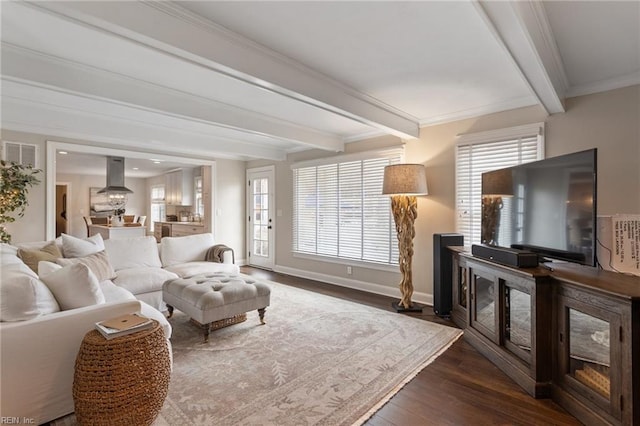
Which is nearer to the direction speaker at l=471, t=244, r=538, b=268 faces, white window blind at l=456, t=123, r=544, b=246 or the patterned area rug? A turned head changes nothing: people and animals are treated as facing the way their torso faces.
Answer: the patterned area rug

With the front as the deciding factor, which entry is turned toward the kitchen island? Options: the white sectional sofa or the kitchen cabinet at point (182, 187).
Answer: the kitchen cabinet

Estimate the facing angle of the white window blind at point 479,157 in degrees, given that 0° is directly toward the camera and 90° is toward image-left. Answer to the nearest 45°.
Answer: approximately 45°

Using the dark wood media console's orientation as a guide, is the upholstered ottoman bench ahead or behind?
ahead

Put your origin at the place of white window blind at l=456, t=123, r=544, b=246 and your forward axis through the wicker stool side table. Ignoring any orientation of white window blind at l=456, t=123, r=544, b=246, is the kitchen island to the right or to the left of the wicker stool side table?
right

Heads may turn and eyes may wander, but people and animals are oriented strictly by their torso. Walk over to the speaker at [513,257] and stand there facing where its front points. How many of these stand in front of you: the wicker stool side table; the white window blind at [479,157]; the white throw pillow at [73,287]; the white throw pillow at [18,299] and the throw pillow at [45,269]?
4

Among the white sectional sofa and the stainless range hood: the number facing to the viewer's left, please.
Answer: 0

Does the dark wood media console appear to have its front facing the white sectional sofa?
yes

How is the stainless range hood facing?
toward the camera

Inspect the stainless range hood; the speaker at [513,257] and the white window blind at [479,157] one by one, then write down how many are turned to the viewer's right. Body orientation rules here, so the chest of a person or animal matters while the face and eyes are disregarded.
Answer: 0

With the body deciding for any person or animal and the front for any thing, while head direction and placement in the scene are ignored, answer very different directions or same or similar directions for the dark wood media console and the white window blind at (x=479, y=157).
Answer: same or similar directions

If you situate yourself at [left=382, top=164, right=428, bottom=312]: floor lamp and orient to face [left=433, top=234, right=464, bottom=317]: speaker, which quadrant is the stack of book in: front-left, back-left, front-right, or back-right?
back-right

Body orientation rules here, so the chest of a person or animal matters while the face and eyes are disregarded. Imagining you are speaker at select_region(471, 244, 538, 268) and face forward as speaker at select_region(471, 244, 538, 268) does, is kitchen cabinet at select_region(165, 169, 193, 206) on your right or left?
on your right

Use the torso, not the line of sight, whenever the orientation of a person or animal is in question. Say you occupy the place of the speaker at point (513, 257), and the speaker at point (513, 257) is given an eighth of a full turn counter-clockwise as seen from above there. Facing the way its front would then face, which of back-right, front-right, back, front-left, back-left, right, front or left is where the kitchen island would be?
right

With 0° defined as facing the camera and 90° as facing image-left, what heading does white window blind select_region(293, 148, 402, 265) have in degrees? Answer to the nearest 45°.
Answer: approximately 45°

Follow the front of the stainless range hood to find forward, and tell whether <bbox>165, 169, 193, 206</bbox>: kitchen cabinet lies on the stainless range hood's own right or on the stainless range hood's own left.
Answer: on the stainless range hood's own left

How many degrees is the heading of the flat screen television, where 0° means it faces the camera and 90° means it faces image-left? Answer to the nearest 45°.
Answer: approximately 45°

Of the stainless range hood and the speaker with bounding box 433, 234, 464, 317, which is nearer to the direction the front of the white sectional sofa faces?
the speaker

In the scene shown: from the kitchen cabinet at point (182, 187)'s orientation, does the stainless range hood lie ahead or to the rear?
ahead

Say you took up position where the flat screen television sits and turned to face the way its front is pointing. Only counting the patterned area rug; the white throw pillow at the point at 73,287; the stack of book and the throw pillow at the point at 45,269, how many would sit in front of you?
4
